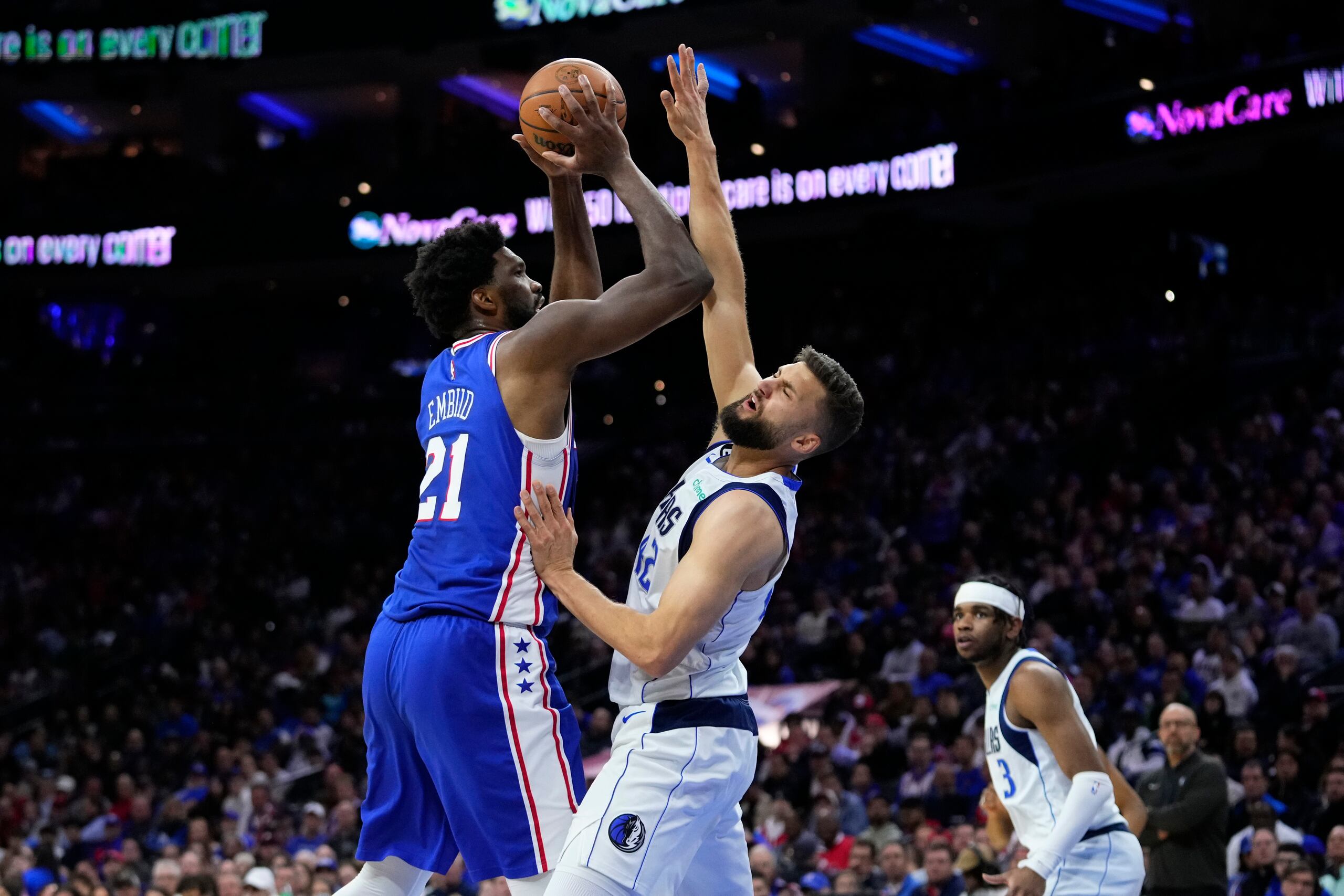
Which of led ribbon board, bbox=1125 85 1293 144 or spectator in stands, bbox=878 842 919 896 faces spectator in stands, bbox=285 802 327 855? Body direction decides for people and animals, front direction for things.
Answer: the led ribbon board

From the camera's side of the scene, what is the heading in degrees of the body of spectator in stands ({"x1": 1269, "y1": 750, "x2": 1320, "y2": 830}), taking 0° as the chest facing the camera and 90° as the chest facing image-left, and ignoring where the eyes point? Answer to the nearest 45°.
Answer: approximately 45°

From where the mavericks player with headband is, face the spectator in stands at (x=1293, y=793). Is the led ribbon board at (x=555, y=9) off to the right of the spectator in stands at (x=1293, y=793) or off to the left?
left

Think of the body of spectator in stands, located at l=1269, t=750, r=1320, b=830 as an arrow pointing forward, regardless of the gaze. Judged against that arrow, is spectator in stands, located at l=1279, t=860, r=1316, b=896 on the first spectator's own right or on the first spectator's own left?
on the first spectator's own left

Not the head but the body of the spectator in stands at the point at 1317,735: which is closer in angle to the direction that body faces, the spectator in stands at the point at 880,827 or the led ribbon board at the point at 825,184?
the spectator in stands

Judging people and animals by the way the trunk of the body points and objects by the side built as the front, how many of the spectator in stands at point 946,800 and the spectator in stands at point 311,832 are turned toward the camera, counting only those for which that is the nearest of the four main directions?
2

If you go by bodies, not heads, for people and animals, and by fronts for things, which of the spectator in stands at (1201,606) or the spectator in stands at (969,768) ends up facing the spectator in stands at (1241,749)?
the spectator in stands at (1201,606)

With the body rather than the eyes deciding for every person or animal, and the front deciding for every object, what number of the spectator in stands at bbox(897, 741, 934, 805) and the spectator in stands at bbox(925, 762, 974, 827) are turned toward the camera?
2

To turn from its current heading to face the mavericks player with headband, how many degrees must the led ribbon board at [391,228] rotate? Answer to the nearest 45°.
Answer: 0° — it already faces them

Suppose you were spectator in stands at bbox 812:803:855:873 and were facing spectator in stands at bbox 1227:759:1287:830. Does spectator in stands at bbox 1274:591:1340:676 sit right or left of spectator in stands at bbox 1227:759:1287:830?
left

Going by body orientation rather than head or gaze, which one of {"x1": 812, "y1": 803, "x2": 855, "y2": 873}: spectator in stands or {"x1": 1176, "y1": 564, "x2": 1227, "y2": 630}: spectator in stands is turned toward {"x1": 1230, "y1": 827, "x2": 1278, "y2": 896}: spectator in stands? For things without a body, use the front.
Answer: {"x1": 1176, "y1": 564, "x2": 1227, "y2": 630}: spectator in stands

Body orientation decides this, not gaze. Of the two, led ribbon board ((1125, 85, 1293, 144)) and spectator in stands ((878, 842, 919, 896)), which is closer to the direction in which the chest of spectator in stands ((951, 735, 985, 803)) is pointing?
the spectator in stands
